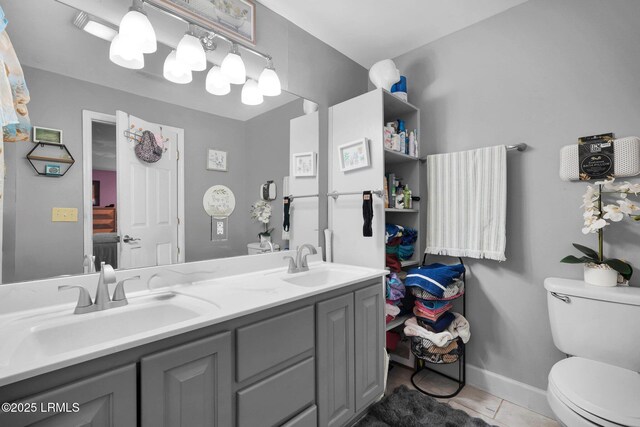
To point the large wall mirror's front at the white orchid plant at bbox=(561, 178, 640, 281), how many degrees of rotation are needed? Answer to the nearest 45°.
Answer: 0° — it already faces it

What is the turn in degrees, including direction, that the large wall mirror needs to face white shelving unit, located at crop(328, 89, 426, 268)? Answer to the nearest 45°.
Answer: approximately 45° to its left

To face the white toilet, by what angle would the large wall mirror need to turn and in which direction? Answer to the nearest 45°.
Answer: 0° — it already faces it

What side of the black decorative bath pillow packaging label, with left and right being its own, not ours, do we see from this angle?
front

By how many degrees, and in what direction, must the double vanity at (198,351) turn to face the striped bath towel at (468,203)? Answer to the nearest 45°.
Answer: approximately 45° to its left

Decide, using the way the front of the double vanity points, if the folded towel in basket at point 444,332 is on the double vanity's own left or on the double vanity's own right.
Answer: on the double vanity's own left

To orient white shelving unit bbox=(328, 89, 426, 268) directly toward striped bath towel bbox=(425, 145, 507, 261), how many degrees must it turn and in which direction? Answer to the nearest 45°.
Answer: approximately 45° to its left

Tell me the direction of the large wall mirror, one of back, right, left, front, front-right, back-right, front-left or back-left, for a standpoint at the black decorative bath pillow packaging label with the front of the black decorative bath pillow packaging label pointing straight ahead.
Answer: front-right

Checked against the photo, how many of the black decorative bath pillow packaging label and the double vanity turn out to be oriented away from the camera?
0

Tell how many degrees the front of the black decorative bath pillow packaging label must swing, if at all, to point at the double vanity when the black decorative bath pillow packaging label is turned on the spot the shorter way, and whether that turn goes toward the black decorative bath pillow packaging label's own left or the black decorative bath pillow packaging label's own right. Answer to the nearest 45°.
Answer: approximately 45° to the black decorative bath pillow packaging label's own right

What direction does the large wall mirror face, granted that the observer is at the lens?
facing the viewer and to the right of the viewer
